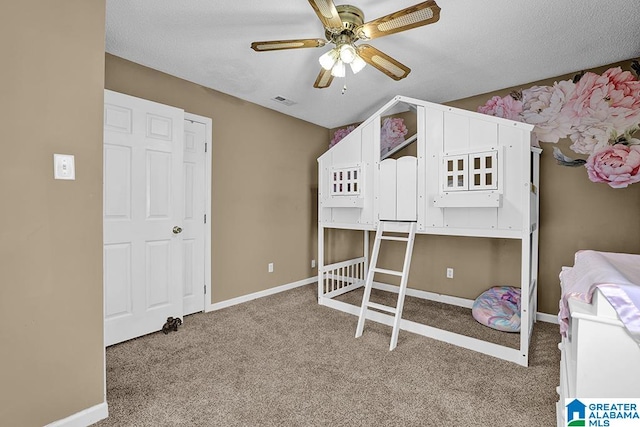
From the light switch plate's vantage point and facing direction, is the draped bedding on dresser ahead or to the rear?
ahead

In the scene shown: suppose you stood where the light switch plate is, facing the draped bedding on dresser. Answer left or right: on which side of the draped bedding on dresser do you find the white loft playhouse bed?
left

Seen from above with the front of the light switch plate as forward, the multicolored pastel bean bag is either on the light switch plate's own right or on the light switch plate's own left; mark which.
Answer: on the light switch plate's own left

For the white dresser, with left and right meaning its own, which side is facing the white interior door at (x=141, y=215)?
front

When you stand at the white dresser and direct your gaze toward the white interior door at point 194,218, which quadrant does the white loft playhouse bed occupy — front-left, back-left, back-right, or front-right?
front-right

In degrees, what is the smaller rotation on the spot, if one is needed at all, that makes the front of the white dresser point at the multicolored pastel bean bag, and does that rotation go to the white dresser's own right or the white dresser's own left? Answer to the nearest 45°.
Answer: approximately 90° to the white dresser's own right

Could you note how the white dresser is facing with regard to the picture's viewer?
facing to the left of the viewer

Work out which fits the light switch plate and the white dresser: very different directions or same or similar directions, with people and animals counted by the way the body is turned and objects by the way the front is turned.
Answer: very different directions

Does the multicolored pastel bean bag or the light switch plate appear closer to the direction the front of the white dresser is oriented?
the light switch plate

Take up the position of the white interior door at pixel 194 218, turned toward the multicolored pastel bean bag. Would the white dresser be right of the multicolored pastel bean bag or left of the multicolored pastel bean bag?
right
